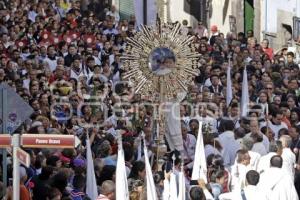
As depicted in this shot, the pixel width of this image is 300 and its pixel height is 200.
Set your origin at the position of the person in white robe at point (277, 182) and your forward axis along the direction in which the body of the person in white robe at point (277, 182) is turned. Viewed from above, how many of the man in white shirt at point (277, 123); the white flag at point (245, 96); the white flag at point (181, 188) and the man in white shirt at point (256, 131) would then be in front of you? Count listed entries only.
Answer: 3

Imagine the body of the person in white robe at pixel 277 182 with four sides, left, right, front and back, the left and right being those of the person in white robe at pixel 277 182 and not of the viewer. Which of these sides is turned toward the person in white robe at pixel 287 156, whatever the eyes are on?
front

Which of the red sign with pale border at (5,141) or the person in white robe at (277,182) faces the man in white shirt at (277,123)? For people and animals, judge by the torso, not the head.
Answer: the person in white robe at (277,182)

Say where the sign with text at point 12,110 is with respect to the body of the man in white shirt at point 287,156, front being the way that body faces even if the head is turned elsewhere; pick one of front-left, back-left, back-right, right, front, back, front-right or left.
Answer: front-left

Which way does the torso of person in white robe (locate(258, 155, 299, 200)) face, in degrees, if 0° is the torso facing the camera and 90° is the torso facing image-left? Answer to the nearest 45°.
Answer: approximately 180°

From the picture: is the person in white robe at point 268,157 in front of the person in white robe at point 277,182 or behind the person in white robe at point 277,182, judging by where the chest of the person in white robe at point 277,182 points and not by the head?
in front

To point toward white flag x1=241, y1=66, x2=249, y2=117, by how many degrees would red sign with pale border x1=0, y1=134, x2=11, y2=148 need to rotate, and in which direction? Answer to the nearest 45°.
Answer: approximately 135° to its left

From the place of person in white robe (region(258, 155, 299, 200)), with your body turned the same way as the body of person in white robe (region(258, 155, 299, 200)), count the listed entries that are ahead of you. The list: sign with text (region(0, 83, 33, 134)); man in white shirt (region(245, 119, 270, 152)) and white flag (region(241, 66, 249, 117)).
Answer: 2

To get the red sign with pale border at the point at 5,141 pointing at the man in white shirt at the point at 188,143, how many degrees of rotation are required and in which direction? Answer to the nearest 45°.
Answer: approximately 135° to its left
